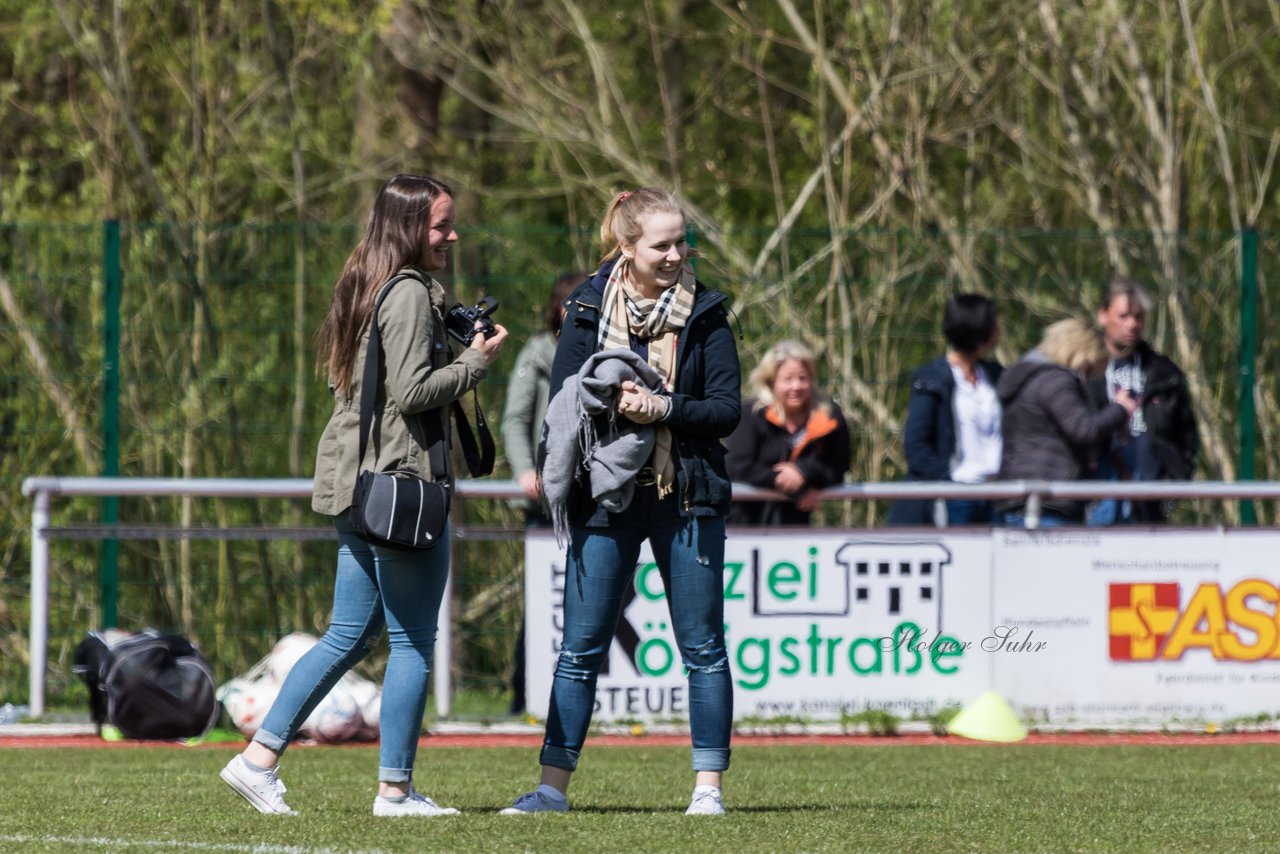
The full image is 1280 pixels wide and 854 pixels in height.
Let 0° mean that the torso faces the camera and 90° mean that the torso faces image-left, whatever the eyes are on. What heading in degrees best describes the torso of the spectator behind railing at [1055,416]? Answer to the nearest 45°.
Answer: approximately 270°

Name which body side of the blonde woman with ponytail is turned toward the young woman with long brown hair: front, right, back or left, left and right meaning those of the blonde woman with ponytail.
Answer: right

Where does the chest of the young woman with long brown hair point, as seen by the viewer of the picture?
to the viewer's right

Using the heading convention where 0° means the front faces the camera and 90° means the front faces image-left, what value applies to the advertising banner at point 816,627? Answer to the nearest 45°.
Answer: approximately 0°

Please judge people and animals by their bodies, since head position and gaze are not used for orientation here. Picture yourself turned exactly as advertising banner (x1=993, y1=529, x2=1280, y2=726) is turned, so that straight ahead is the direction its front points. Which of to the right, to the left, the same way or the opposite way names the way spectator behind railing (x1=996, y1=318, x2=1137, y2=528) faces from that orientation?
to the left

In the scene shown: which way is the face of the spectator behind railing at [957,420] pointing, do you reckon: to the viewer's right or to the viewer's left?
to the viewer's right

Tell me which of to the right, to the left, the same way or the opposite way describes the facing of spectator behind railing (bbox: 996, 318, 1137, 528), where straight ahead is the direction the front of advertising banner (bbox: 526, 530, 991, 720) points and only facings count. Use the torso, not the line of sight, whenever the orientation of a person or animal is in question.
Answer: to the left

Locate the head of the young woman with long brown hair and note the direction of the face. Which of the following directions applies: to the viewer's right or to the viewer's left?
to the viewer's right

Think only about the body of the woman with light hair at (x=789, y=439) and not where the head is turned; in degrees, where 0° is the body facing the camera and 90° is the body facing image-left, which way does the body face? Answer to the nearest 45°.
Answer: approximately 0°
